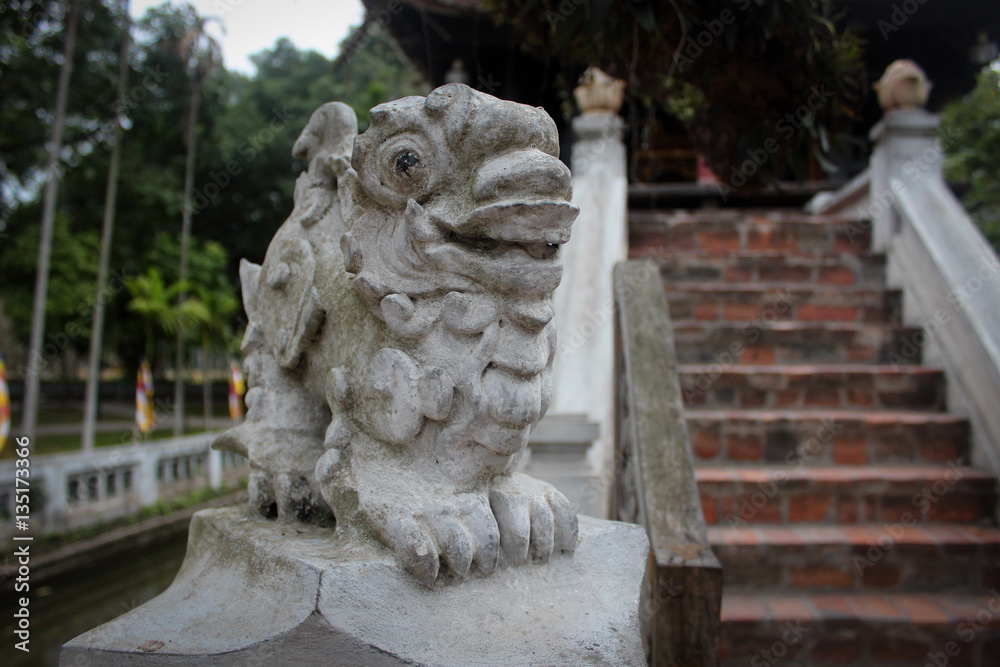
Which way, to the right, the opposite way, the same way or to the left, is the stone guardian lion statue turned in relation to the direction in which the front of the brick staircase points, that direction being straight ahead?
to the left

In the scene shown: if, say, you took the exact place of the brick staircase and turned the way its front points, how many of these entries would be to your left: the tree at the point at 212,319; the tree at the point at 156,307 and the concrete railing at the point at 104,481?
0

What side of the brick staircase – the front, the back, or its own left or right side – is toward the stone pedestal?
front

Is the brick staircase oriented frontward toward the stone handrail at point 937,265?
no

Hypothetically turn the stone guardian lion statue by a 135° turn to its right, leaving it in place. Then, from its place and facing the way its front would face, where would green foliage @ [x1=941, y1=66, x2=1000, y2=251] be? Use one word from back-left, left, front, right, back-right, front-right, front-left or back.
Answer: back-right

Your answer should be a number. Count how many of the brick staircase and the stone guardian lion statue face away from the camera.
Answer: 0

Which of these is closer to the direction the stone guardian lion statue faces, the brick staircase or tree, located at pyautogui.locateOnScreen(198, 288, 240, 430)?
the brick staircase

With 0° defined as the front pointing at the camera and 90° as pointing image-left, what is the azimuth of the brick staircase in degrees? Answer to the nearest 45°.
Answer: approximately 0°

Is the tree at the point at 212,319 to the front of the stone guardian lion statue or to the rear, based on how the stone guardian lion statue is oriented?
to the rear

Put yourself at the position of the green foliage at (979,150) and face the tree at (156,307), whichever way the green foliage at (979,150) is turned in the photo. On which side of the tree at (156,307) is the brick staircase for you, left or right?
left

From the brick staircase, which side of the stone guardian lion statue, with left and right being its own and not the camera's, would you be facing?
left

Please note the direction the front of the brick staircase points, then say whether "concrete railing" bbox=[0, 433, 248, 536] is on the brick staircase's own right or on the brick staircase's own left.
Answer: on the brick staircase's own right

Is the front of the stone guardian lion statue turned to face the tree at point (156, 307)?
no
